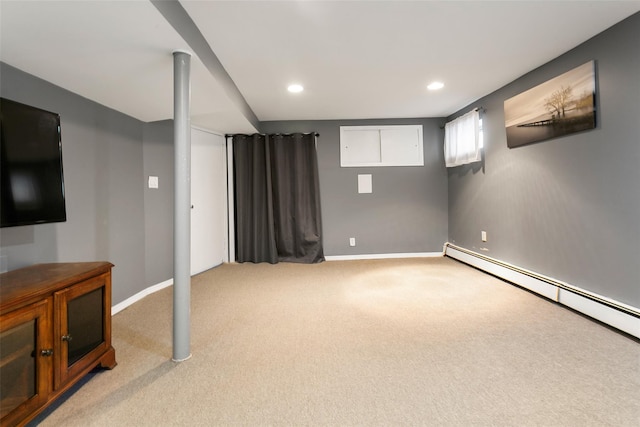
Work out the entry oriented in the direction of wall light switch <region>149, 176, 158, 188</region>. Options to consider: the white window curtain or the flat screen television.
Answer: the white window curtain

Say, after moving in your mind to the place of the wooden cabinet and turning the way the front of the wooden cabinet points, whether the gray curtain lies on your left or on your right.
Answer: on your left

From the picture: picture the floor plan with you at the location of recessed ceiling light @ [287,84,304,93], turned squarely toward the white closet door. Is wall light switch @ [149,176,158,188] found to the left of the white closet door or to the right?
left

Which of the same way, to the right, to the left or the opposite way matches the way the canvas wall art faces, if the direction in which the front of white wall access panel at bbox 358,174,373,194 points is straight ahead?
to the right

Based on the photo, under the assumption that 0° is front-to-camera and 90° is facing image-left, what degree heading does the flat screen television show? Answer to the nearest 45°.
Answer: approximately 315°

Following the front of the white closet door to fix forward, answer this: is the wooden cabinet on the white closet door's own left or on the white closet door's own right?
on the white closet door's own right

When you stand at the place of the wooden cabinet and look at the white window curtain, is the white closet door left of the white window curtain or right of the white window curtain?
left

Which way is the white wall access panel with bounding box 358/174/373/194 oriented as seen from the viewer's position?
toward the camera

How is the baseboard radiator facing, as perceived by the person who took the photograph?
facing the viewer and to the left of the viewer

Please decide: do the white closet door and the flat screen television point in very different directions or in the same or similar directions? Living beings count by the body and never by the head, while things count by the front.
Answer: same or similar directions

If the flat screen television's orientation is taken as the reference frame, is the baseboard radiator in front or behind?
in front

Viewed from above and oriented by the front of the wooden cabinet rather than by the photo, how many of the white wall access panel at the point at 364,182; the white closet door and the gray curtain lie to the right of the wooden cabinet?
0

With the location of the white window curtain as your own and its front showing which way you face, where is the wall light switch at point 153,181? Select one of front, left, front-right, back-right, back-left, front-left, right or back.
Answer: front

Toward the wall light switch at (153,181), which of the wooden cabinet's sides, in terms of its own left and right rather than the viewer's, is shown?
left

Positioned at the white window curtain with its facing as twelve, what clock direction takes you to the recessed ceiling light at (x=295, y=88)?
The recessed ceiling light is roughly at 12 o'clock from the white window curtain.
